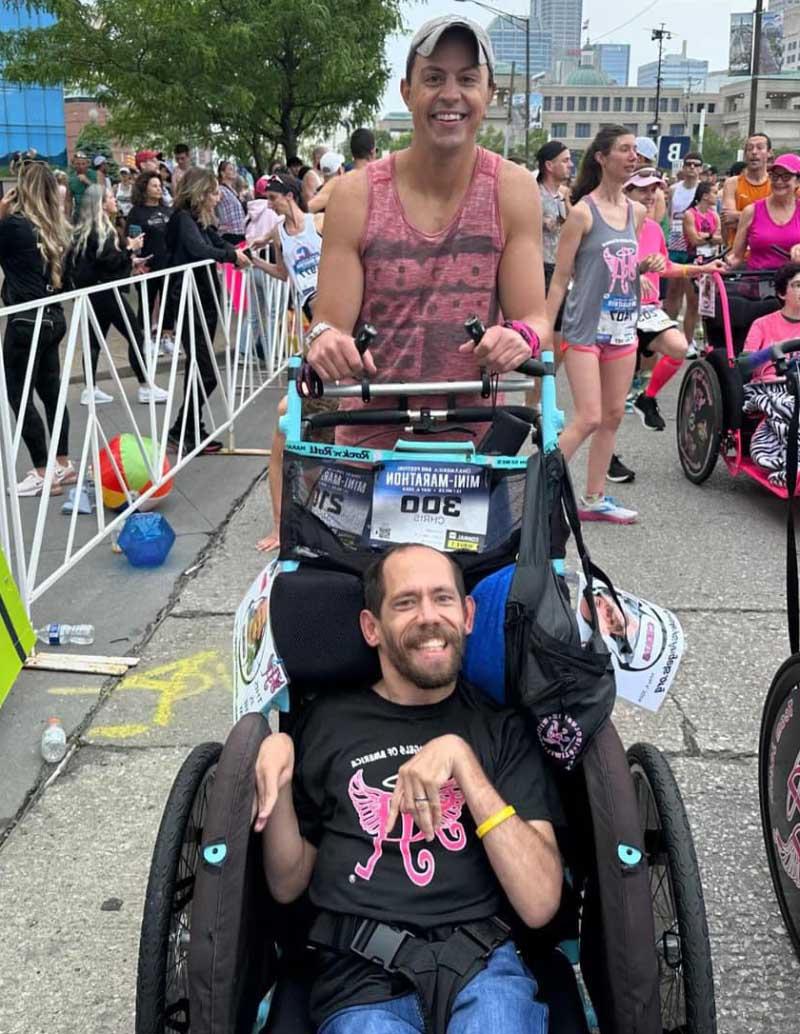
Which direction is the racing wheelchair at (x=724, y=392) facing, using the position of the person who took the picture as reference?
facing the viewer and to the right of the viewer

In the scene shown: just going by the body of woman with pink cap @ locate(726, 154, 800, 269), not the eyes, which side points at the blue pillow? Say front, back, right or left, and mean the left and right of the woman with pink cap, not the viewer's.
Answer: front

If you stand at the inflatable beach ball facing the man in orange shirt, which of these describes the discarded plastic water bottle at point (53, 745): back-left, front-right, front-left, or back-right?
back-right

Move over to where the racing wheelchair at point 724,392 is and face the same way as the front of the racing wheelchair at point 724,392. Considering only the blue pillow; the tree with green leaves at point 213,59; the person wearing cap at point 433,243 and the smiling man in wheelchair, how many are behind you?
1

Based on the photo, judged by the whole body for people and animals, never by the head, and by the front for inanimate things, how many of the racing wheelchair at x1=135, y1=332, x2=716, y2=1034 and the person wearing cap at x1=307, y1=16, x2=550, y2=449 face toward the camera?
2

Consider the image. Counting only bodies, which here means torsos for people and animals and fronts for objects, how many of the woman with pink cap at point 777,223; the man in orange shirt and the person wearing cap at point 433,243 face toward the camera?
3

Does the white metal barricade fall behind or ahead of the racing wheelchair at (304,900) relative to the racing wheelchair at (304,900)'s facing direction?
behind

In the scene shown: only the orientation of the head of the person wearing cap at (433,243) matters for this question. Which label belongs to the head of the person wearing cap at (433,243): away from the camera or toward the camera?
toward the camera

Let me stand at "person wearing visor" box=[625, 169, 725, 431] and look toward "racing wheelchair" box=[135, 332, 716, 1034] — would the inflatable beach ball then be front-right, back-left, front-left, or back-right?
front-right

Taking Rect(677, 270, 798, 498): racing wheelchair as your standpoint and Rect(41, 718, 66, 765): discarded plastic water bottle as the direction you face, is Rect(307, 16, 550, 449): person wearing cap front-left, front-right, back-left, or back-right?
front-left

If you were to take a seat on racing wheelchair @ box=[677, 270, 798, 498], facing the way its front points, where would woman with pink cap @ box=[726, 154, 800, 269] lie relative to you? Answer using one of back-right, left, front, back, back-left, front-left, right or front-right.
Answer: back-left

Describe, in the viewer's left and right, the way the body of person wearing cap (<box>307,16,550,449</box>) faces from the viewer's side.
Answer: facing the viewer

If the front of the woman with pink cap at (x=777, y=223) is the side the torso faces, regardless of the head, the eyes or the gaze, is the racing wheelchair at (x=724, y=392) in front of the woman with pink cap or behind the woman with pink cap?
in front

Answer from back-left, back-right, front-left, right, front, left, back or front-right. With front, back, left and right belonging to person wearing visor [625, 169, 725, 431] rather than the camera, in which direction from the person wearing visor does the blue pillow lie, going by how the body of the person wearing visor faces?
front-right

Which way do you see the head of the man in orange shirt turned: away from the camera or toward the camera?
toward the camera
